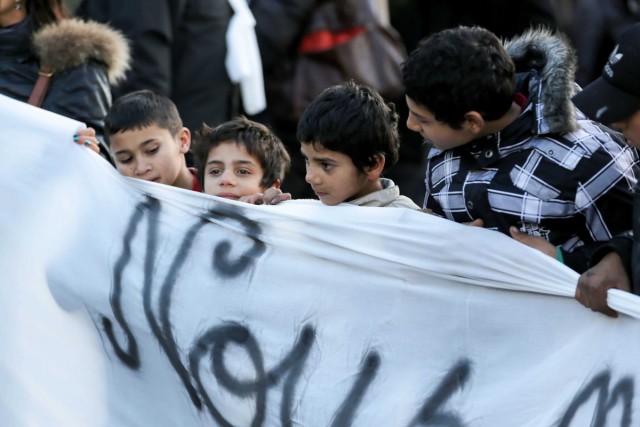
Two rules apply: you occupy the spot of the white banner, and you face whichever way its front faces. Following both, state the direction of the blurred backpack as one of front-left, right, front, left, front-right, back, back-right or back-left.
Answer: back

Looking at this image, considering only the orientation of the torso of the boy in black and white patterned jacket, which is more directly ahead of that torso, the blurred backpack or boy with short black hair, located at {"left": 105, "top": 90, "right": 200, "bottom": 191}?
the boy with short black hair

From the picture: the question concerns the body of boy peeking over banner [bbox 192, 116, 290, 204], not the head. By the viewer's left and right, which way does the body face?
facing the viewer and to the left of the viewer

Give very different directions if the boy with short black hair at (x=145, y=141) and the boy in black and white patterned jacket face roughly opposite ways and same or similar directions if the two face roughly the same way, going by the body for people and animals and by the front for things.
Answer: same or similar directions

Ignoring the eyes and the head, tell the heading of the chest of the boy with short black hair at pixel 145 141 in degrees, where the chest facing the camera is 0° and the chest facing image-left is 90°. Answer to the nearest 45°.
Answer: approximately 45°

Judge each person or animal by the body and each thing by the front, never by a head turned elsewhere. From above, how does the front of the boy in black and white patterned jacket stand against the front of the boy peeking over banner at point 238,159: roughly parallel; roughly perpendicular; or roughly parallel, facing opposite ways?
roughly parallel

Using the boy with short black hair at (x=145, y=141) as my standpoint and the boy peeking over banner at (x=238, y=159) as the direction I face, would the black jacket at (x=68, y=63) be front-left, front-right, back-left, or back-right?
back-left

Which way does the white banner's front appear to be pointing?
toward the camera

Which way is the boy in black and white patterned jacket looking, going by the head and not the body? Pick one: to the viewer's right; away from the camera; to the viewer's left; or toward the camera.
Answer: to the viewer's left

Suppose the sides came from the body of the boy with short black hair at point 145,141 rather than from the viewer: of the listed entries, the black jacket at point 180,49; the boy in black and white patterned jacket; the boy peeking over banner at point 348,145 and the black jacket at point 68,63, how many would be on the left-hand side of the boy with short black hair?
2
